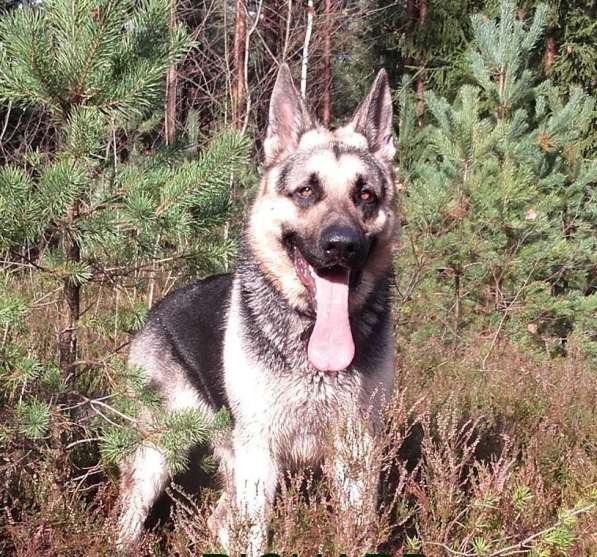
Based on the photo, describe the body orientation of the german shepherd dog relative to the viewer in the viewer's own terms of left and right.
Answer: facing the viewer and to the right of the viewer

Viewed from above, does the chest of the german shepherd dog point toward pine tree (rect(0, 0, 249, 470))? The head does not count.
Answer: no

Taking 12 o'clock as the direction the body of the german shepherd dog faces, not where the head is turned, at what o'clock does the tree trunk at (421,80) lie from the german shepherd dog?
The tree trunk is roughly at 8 o'clock from the german shepherd dog.

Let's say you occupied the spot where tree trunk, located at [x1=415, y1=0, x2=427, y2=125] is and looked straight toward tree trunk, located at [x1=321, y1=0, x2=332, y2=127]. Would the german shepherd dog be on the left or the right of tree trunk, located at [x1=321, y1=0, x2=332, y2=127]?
left

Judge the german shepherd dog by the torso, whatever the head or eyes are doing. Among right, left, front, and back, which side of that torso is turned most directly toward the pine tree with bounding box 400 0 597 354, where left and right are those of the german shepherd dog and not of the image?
left

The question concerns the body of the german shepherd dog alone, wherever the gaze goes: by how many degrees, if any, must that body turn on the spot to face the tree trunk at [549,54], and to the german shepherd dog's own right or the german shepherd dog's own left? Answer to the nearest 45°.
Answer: approximately 90° to the german shepherd dog's own left

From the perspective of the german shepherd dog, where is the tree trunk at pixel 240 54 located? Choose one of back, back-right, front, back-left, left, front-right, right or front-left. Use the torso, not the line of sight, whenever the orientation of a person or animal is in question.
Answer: back-left

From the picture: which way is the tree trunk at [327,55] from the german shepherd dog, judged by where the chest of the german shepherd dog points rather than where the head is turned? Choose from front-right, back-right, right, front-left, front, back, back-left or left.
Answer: back-left
